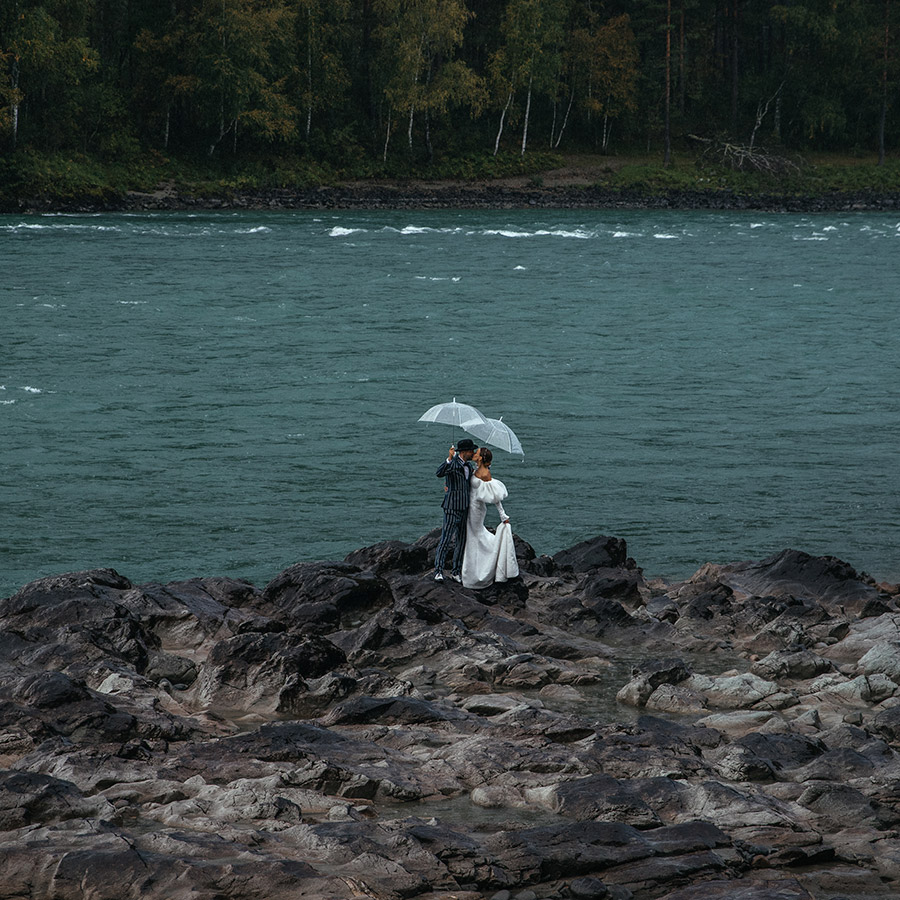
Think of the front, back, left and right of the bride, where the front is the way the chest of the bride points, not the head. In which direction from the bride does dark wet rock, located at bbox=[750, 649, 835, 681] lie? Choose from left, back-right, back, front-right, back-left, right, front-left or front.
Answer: back-left

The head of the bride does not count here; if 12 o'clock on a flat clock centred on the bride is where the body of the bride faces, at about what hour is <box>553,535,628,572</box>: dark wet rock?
The dark wet rock is roughly at 4 o'clock from the bride.

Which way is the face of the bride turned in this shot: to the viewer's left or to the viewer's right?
to the viewer's left

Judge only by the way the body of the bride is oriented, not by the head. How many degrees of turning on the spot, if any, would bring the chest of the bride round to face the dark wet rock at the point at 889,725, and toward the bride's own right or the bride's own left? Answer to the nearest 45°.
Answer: approximately 135° to the bride's own left

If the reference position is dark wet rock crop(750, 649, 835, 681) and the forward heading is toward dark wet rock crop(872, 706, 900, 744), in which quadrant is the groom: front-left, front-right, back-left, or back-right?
back-right

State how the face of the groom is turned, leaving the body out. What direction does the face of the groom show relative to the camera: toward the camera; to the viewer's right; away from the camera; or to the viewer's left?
to the viewer's right

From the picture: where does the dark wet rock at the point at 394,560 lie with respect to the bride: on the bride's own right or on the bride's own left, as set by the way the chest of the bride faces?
on the bride's own right

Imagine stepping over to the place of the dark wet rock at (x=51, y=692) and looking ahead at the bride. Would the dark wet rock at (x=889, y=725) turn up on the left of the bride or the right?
right

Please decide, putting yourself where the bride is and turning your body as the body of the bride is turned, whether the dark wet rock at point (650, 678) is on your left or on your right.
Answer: on your left

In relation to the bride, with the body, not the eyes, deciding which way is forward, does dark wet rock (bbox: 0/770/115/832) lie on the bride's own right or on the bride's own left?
on the bride's own left

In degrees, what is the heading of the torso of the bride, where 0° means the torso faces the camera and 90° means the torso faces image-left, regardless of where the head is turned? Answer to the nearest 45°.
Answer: approximately 90°
